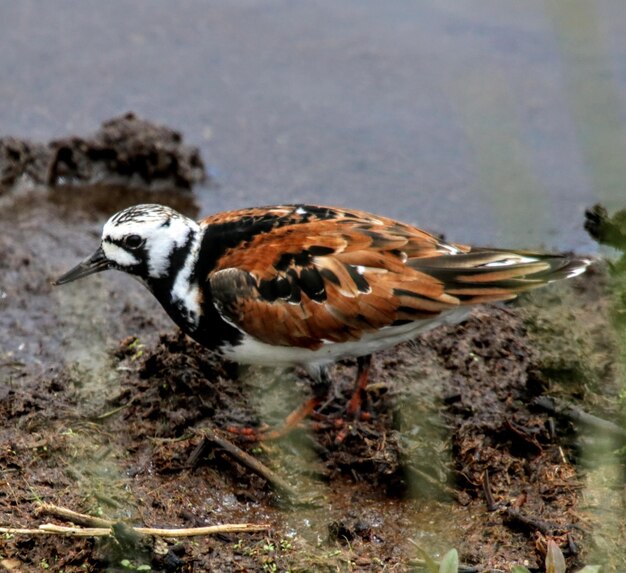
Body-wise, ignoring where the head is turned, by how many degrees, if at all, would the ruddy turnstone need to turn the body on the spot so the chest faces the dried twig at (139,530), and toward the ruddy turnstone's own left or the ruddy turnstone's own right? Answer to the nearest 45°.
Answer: approximately 45° to the ruddy turnstone's own left

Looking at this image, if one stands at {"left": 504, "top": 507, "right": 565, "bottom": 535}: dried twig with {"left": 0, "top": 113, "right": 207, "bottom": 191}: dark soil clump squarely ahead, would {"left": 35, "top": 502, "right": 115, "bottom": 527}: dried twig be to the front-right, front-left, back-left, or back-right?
front-left

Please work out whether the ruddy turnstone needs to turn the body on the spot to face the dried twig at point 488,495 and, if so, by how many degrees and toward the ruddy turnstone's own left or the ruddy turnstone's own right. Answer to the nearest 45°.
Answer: approximately 135° to the ruddy turnstone's own left

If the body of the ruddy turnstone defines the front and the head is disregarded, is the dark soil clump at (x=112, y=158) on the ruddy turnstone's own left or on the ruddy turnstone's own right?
on the ruddy turnstone's own right

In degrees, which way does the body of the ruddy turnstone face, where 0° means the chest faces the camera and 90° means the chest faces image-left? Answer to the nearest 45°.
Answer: approximately 90°

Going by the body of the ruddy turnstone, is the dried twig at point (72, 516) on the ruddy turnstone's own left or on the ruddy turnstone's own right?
on the ruddy turnstone's own left

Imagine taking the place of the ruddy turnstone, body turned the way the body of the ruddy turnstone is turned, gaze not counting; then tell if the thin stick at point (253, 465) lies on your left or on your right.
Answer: on your left

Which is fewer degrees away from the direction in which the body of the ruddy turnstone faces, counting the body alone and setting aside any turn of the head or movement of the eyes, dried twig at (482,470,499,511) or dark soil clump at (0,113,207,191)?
the dark soil clump

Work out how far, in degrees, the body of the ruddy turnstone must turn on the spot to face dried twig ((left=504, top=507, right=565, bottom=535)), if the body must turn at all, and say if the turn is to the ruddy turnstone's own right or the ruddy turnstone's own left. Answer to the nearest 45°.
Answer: approximately 135° to the ruddy turnstone's own left
